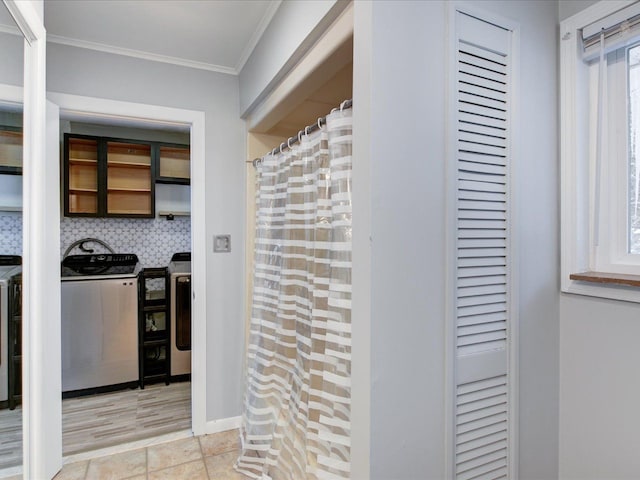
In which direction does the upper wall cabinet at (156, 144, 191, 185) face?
toward the camera

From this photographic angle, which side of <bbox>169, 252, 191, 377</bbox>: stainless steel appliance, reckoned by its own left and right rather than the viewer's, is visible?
front

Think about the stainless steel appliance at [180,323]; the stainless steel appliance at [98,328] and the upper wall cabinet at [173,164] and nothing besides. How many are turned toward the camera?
3

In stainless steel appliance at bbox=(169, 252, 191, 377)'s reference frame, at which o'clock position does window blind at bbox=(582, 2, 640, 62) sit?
The window blind is roughly at 11 o'clock from the stainless steel appliance.

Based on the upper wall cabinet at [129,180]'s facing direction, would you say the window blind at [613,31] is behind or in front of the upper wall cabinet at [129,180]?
in front

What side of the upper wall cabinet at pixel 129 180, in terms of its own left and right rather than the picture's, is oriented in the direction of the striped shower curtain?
front

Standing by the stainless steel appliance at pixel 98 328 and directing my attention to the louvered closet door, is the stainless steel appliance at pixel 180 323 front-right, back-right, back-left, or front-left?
front-left

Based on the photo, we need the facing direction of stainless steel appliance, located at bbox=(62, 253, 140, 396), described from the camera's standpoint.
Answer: facing the viewer

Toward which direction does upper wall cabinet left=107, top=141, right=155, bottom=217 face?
toward the camera

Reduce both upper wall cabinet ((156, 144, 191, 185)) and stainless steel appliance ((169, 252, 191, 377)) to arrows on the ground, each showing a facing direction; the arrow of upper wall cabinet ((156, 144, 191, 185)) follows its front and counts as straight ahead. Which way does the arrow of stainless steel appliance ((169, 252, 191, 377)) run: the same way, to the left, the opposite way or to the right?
the same way

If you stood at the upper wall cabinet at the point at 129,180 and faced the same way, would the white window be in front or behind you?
in front
